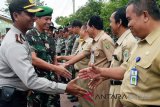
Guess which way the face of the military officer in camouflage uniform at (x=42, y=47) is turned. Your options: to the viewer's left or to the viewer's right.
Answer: to the viewer's right

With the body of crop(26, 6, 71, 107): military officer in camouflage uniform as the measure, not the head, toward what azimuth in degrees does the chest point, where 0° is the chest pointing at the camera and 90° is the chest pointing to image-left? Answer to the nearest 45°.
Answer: approximately 315°
